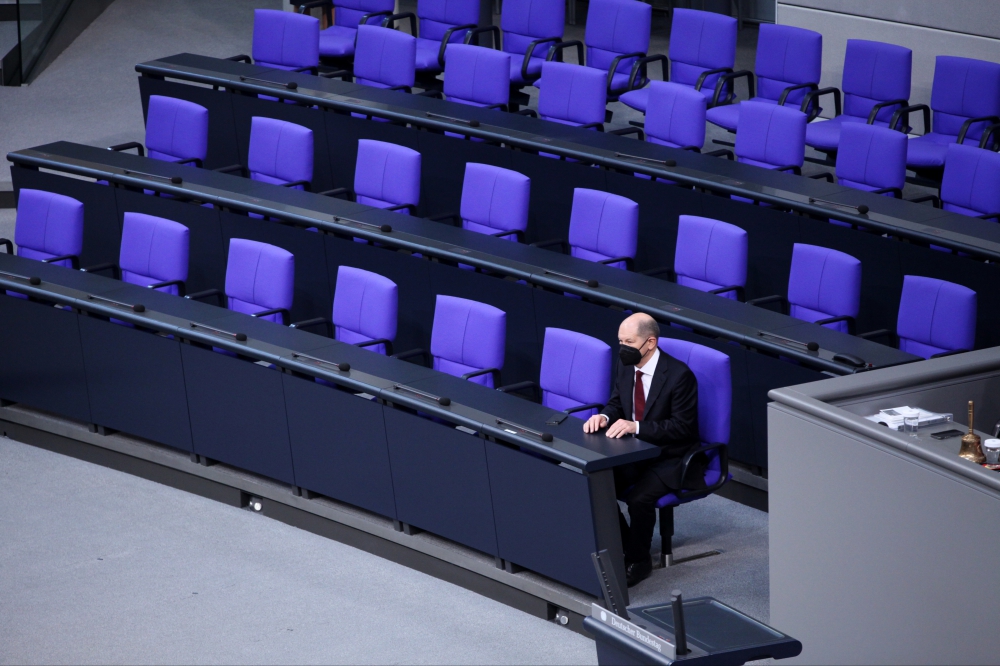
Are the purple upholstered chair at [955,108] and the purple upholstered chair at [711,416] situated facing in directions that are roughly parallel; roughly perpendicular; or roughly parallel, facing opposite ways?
roughly parallel

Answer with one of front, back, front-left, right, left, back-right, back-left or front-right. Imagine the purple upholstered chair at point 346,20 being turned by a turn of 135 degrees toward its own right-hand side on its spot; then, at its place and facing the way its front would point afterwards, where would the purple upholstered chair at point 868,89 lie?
back-right

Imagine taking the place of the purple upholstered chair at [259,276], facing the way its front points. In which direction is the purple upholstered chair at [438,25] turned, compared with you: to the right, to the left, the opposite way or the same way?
the same way

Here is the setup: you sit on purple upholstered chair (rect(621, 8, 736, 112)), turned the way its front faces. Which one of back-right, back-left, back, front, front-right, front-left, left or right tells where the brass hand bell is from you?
front-left

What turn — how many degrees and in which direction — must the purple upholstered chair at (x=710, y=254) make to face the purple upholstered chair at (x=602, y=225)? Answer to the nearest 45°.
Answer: approximately 90° to its right

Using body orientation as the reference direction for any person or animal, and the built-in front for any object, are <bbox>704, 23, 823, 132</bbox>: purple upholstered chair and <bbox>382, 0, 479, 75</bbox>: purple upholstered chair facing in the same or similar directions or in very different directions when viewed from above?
same or similar directions

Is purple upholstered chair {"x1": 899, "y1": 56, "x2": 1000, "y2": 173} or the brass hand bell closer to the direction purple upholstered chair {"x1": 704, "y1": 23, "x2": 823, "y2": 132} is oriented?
the brass hand bell

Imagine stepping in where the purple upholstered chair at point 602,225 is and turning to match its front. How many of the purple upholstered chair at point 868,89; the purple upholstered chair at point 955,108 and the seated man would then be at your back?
2

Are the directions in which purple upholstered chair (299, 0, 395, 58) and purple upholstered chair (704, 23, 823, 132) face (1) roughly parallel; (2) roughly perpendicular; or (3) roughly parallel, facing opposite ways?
roughly parallel

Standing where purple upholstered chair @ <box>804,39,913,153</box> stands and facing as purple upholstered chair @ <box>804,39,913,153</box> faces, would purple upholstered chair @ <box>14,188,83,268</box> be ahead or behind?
ahead

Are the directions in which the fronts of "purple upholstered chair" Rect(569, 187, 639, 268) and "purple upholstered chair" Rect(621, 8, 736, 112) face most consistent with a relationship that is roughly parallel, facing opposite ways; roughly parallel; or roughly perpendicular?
roughly parallel

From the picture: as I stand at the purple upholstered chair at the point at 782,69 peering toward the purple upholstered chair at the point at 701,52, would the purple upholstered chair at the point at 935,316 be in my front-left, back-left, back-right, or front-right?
back-left

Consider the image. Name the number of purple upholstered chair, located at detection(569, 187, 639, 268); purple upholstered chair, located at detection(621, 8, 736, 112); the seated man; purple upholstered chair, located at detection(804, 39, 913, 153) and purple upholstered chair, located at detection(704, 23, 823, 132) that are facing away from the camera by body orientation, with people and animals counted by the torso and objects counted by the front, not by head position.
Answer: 0

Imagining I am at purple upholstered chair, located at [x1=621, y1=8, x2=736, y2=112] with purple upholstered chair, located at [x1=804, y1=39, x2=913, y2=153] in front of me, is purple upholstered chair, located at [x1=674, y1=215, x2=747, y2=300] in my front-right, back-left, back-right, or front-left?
front-right

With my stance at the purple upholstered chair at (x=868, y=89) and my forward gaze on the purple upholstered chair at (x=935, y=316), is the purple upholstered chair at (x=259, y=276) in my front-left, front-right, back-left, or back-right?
front-right

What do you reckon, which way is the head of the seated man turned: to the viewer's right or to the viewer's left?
to the viewer's left

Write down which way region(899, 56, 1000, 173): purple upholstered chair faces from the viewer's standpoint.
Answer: facing the viewer and to the left of the viewer

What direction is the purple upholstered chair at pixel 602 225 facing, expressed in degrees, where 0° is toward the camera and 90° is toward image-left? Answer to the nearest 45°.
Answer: approximately 45°

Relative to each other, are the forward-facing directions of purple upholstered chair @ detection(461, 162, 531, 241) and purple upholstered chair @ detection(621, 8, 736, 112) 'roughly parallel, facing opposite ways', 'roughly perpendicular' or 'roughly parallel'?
roughly parallel

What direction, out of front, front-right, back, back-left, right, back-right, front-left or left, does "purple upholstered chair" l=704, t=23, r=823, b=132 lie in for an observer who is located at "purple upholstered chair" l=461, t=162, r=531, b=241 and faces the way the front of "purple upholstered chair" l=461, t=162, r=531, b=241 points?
back

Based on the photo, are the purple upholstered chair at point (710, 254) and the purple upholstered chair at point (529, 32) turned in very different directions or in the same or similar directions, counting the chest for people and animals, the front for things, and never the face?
same or similar directions

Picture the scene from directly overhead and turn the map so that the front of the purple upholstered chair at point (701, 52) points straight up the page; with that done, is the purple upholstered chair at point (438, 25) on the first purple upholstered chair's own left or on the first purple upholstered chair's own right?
on the first purple upholstered chair's own right
